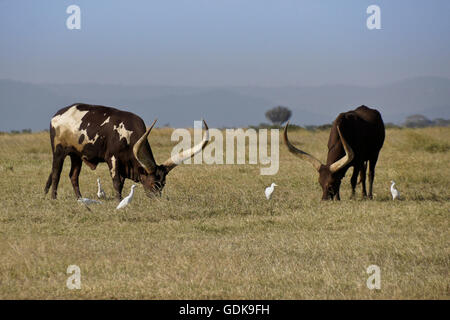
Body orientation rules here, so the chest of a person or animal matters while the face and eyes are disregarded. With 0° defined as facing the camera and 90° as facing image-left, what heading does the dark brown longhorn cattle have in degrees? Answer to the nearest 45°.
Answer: approximately 45°

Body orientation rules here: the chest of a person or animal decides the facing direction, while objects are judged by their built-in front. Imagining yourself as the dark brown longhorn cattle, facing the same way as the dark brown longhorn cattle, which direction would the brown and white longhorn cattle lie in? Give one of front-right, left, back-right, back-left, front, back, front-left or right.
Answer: front-right
